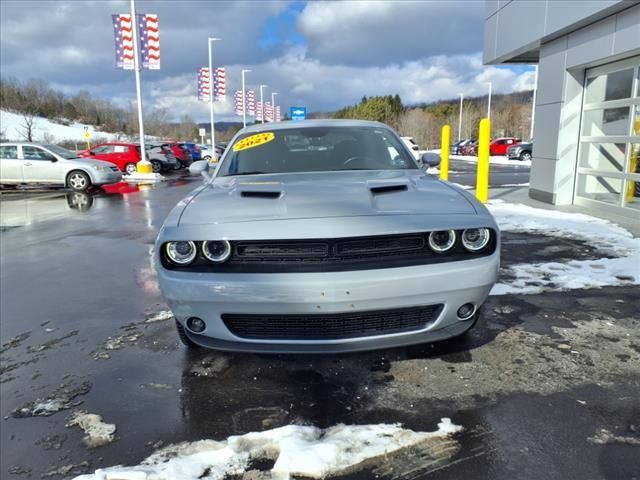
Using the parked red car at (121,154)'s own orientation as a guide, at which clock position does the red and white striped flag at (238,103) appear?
The red and white striped flag is roughly at 4 o'clock from the parked red car.

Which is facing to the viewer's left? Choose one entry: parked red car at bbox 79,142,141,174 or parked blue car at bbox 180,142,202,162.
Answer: the parked red car

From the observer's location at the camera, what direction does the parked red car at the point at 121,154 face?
facing to the left of the viewer

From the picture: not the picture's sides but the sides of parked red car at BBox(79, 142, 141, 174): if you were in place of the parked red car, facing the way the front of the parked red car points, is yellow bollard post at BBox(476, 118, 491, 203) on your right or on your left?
on your left

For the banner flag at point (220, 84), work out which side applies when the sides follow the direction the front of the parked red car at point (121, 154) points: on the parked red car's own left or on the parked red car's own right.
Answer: on the parked red car's own right

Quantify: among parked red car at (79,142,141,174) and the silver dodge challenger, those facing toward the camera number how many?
1

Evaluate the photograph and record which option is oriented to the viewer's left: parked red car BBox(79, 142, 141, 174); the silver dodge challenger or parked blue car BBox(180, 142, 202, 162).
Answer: the parked red car

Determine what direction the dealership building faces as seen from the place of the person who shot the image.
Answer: facing the viewer and to the left of the viewer

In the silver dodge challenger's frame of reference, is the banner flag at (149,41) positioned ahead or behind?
behind

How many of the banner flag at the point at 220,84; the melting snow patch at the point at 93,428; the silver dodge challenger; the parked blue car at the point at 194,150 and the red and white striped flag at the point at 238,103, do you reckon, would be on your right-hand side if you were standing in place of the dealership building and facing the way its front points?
3

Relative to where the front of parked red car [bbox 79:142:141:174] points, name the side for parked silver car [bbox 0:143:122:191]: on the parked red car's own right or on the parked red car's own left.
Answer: on the parked red car's own left

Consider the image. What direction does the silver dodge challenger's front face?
toward the camera

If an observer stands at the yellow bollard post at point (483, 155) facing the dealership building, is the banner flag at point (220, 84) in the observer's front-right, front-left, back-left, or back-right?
back-left

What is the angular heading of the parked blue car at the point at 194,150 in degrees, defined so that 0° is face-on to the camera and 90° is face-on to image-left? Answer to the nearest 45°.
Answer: approximately 315°
